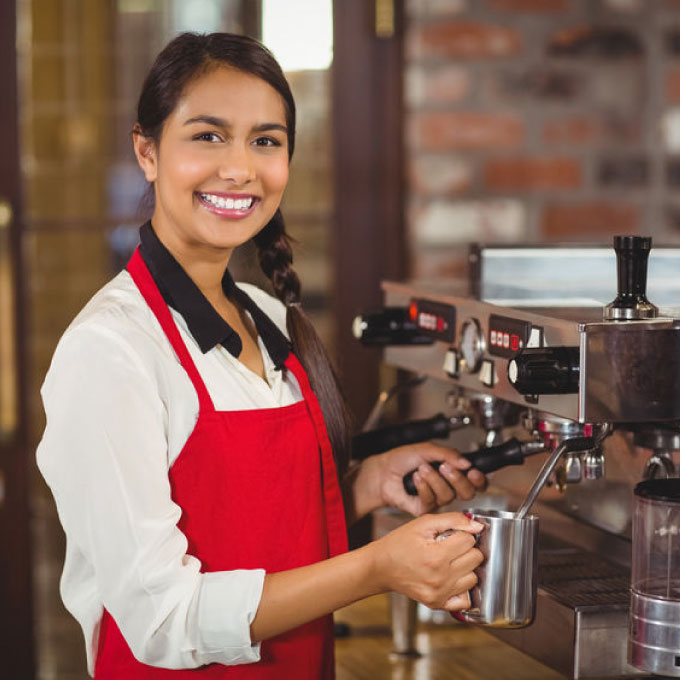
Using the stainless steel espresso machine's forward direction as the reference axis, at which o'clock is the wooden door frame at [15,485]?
The wooden door frame is roughly at 3 o'clock from the stainless steel espresso machine.

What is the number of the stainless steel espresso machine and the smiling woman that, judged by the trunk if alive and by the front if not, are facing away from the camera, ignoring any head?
0

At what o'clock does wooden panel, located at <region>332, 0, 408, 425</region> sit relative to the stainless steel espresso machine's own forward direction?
The wooden panel is roughly at 4 o'clock from the stainless steel espresso machine.

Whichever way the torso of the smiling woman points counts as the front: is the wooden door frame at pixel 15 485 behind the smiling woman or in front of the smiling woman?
behind

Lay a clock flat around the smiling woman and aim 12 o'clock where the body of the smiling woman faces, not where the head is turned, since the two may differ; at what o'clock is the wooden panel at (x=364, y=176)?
The wooden panel is roughly at 8 o'clock from the smiling woman.

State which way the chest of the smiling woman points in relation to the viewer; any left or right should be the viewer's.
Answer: facing the viewer and to the right of the viewer
